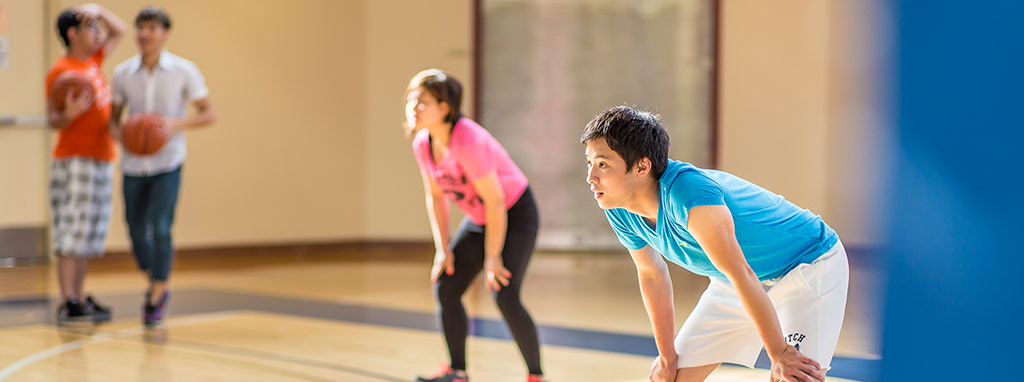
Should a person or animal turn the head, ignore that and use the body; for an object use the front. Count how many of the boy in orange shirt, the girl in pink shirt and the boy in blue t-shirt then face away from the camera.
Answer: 0

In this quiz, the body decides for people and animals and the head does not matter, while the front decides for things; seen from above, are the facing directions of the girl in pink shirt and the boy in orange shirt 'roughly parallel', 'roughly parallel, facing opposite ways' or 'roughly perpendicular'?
roughly perpendicular

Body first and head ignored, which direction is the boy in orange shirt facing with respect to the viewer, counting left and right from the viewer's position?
facing the viewer and to the right of the viewer

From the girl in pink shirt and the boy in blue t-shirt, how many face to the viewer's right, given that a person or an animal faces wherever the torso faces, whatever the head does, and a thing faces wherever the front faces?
0

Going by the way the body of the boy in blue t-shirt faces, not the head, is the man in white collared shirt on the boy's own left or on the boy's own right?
on the boy's own right

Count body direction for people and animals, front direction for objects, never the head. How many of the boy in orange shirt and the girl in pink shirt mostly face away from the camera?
0

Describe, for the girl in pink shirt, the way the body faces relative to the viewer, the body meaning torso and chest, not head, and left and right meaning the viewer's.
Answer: facing the viewer and to the left of the viewer

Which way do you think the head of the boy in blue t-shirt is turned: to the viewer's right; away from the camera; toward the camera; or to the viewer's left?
to the viewer's left

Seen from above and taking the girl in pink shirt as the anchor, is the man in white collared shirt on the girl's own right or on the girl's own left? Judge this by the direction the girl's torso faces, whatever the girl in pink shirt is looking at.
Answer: on the girl's own right

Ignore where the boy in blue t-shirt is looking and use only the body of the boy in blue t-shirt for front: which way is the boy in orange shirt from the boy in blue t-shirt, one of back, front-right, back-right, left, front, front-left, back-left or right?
right

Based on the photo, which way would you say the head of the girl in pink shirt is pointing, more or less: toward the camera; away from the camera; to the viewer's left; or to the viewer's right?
to the viewer's left
